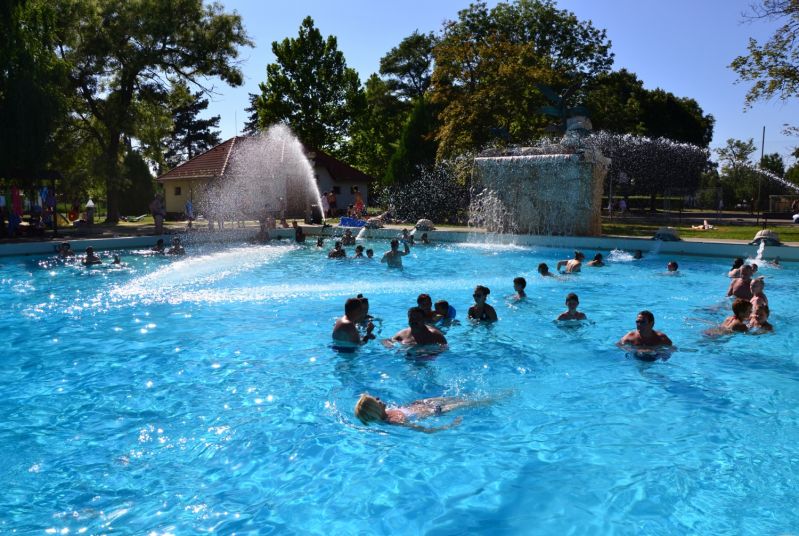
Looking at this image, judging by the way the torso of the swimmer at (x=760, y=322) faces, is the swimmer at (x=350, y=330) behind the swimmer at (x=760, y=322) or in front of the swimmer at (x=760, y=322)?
in front

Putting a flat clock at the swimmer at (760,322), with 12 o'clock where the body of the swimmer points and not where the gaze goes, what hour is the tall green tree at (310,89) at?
The tall green tree is roughly at 3 o'clock from the swimmer.

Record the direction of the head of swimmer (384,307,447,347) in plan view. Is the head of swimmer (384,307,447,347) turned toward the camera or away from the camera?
away from the camera

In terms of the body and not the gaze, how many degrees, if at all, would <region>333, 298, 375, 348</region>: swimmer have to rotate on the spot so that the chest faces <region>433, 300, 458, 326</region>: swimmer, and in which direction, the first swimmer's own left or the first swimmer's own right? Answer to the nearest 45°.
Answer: approximately 45° to the first swimmer's own left
